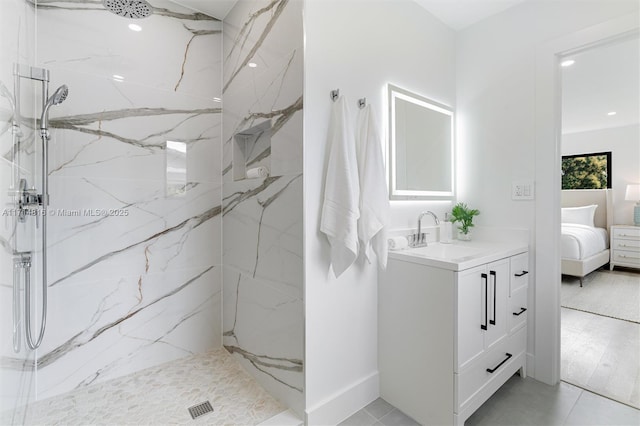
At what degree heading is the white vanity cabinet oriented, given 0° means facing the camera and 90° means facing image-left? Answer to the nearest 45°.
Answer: approximately 315°

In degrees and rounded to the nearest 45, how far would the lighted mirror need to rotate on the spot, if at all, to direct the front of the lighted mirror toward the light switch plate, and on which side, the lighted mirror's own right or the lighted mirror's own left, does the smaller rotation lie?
approximately 45° to the lighted mirror's own left

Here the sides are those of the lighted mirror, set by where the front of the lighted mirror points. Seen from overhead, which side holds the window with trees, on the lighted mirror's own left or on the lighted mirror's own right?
on the lighted mirror's own left

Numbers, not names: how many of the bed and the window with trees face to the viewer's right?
0

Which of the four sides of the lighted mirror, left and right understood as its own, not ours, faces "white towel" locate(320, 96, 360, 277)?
right

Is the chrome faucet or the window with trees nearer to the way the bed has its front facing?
the chrome faucet
